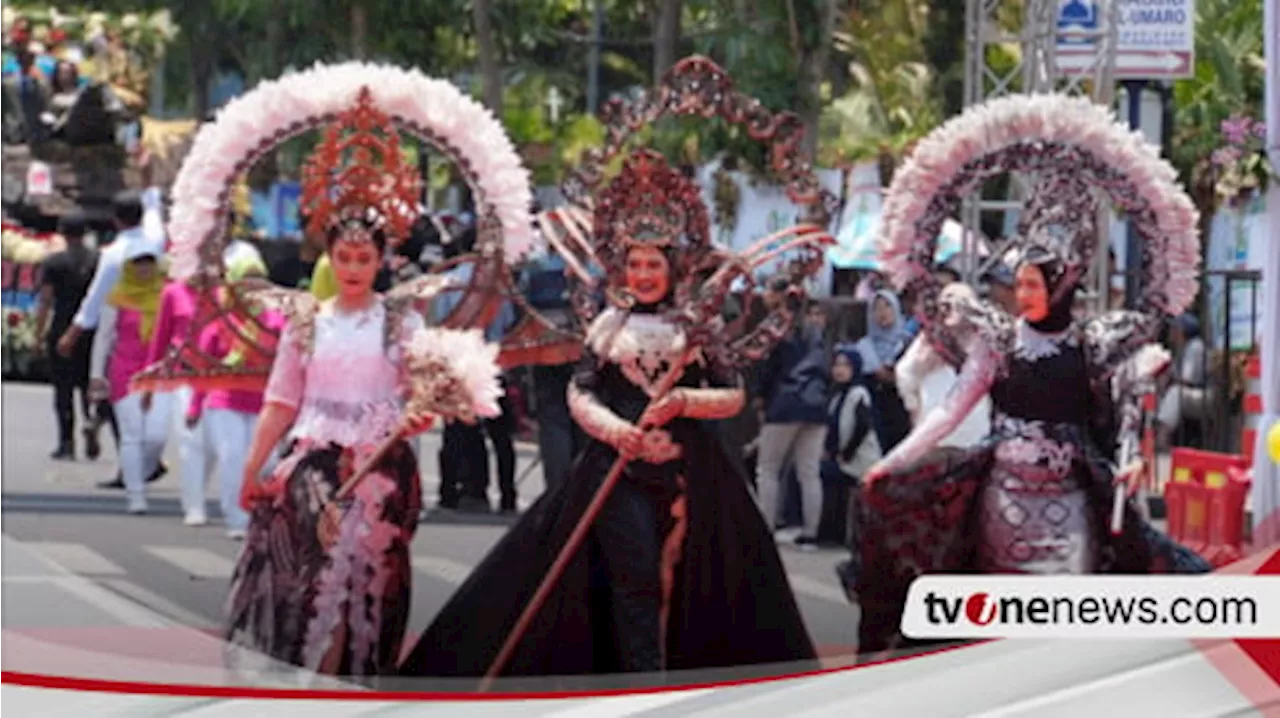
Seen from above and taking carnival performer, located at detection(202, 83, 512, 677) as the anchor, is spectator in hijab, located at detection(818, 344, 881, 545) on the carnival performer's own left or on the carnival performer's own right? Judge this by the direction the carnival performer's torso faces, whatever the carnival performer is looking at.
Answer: on the carnival performer's own left

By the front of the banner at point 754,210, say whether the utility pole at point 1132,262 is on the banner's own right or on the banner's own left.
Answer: on the banner's own left

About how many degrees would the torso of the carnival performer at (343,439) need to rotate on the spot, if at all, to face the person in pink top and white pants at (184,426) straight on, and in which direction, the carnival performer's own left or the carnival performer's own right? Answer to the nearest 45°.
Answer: approximately 180°

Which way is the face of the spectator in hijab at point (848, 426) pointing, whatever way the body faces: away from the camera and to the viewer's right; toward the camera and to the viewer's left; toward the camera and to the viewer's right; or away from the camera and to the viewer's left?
toward the camera and to the viewer's left

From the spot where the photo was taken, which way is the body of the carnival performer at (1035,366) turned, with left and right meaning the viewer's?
facing the viewer

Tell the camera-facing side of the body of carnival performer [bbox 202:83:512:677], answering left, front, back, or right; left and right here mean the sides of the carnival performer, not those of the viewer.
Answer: front

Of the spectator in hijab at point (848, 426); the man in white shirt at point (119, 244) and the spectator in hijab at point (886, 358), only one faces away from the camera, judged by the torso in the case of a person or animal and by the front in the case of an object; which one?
the man in white shirt

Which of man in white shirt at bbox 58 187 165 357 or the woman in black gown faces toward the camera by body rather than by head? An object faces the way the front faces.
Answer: the woman in black gown

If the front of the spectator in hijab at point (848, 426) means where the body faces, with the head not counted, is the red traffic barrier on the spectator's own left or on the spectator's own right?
on the spectator's own left
